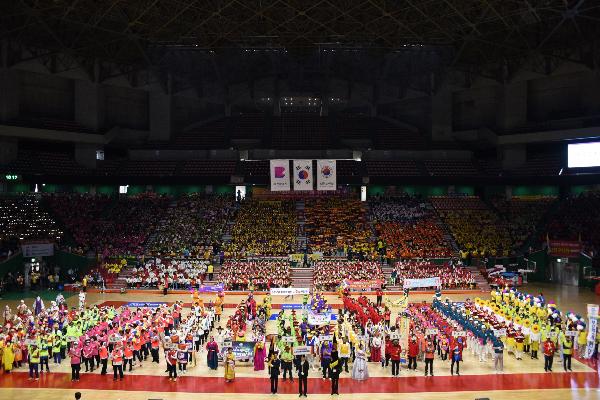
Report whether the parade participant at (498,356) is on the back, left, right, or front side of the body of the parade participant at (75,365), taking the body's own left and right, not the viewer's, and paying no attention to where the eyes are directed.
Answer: left

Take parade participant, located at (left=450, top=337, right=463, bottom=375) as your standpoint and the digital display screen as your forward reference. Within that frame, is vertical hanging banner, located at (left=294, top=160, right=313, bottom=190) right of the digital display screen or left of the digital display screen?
left

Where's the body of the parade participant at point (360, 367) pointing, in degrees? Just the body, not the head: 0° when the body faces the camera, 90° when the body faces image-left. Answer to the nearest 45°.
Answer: approximately 0°

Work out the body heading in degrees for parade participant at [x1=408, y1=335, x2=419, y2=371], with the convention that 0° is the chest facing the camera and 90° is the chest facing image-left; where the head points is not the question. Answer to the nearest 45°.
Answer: approximately 0°

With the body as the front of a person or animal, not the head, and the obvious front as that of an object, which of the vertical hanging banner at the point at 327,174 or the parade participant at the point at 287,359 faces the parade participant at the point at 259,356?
the vertical hanging banner

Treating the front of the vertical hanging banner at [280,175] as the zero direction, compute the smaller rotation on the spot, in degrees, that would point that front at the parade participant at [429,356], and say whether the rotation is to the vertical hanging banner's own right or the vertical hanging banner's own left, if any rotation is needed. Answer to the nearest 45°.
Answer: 0° — it already faces them

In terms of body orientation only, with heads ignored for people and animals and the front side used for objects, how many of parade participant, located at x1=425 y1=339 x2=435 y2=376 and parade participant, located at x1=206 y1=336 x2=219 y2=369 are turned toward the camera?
2

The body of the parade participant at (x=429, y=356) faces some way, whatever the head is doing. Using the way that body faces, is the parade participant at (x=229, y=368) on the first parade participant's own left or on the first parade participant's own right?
on the first parade participant's own right

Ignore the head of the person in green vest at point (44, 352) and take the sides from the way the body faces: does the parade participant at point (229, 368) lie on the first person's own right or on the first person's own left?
on the first person's own left

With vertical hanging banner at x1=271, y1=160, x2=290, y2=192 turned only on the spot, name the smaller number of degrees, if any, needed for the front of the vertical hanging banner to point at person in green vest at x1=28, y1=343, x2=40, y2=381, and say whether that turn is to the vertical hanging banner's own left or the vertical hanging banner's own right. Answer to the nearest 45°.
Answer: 0° — it already faces them

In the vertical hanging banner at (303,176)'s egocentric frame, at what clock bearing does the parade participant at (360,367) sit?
The parade participant is roughly at 12 o'clock from the vertical hanging banner.
